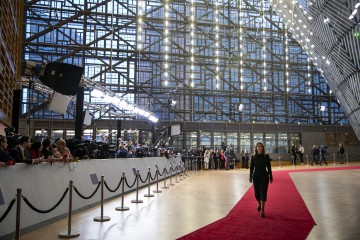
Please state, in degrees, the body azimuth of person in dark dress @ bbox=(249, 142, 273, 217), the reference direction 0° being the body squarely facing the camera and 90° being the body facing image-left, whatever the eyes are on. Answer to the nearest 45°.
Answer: approximately 0°

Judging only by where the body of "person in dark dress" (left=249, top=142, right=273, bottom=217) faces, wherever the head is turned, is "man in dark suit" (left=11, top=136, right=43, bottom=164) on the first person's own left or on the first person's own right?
on the first person's own right

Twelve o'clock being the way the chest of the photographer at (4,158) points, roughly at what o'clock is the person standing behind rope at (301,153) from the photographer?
The person standing behind rope is roughly at 11 o'clock from the photographer.

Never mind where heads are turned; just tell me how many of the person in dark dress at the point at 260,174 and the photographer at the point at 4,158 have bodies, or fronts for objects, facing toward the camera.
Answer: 1

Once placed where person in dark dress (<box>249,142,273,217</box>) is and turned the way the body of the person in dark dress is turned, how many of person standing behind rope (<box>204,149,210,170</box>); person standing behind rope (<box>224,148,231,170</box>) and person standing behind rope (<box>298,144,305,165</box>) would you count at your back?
3

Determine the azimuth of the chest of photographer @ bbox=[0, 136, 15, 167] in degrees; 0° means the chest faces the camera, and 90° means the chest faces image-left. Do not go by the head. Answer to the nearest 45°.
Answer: approximately 270°

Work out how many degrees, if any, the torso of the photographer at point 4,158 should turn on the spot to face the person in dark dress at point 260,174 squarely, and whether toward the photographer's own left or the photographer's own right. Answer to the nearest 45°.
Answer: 0° — they already face them

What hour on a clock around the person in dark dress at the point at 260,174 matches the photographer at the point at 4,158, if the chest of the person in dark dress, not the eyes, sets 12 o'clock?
The photographer is roughly at 2 o'clock from the person in dark dress.
